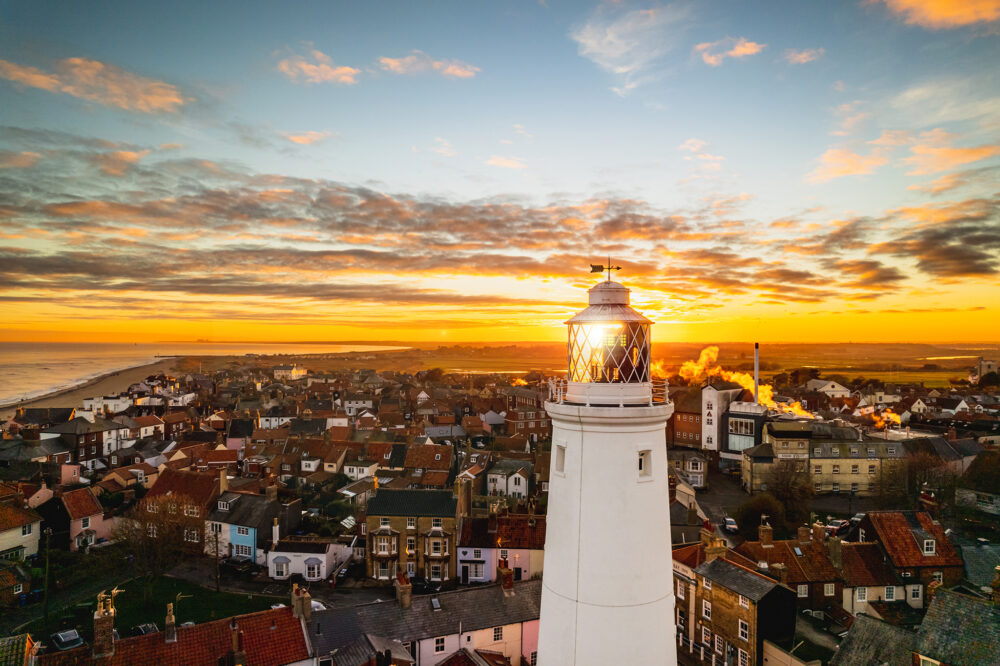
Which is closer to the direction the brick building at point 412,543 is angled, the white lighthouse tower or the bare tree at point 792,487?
the white lighthouse tower

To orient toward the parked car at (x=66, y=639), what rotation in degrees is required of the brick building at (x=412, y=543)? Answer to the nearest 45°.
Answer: approximately 45° to its right

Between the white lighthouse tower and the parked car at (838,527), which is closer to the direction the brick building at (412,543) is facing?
the white lighthouse tower

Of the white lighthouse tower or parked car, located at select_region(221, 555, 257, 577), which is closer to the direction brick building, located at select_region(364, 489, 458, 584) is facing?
the white lighthouse tower

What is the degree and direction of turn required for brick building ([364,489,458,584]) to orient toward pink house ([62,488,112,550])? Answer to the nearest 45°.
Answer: approximately 90° to its right

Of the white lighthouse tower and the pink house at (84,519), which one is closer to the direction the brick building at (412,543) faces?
the white lighthouse tower

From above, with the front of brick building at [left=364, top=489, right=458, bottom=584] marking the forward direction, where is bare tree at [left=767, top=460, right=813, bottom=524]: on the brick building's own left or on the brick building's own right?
on the brick building's own left

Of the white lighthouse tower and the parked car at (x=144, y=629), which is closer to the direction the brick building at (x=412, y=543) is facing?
the white lighthouse tower

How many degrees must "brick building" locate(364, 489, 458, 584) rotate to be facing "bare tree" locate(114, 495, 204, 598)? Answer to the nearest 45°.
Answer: approximately 90° to its right

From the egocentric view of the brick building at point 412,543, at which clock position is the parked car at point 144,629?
The parked car is roughly at 2 o'clock from the brick building.

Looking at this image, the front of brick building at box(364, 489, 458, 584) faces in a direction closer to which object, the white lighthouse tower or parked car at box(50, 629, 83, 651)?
the white lighthouse tower

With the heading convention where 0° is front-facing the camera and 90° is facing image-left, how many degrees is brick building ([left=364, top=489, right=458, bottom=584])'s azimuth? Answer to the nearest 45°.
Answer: approximately 0°

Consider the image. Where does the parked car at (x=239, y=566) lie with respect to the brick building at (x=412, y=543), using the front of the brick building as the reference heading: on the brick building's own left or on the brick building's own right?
on the brick building's own right
